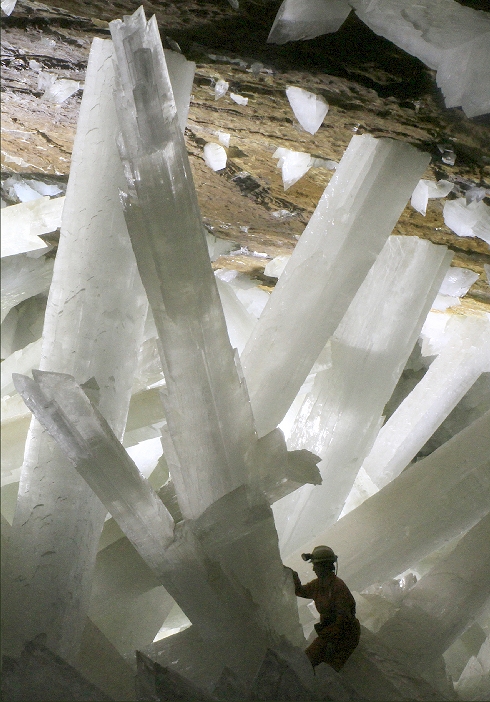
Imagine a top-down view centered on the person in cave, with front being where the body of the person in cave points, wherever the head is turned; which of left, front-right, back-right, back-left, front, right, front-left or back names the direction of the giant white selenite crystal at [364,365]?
right

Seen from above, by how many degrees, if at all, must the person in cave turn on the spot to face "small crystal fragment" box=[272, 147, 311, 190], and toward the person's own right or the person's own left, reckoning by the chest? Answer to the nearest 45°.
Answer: approximately 45° to the person's own right

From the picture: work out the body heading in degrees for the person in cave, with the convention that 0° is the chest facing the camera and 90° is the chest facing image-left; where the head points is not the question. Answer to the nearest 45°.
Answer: approximately 90°

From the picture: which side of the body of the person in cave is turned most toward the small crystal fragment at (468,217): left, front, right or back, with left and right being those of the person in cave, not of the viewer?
right

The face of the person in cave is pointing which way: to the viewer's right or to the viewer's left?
to the viewer's left

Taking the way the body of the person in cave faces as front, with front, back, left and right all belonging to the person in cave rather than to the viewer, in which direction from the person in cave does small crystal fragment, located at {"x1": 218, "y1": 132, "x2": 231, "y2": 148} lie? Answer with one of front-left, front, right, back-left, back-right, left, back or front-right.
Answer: front-right
